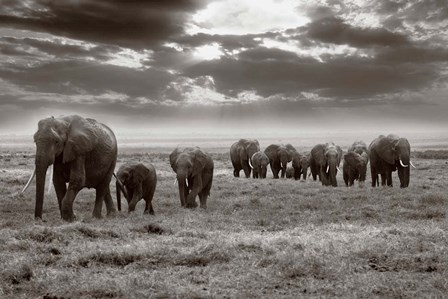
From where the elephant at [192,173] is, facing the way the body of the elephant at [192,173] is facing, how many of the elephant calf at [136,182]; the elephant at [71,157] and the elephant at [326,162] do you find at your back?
1

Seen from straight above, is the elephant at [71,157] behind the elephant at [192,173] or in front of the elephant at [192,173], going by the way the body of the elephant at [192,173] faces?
in front

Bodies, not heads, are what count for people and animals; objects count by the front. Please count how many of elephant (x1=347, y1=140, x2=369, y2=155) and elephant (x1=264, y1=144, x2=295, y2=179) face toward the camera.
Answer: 2

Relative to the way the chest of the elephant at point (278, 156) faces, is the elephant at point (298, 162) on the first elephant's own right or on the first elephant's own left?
on the first elephant's own left

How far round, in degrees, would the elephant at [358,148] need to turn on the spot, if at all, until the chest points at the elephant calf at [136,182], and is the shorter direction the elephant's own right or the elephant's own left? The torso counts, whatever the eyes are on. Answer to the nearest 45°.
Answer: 0° — it already faces it
